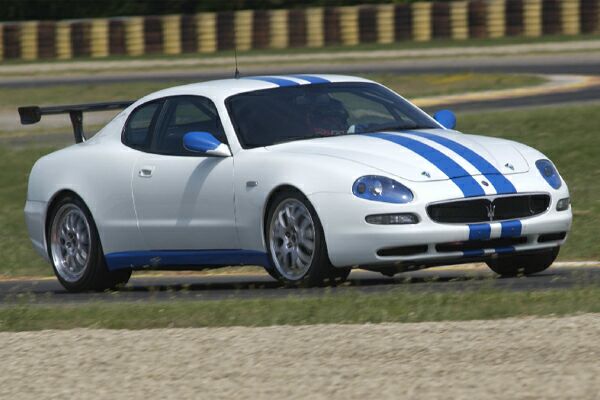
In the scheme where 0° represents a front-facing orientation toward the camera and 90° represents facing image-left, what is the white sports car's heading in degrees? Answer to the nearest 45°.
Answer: approximately 315°

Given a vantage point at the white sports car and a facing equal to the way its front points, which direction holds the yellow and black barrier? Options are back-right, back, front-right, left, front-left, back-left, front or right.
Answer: back-left
